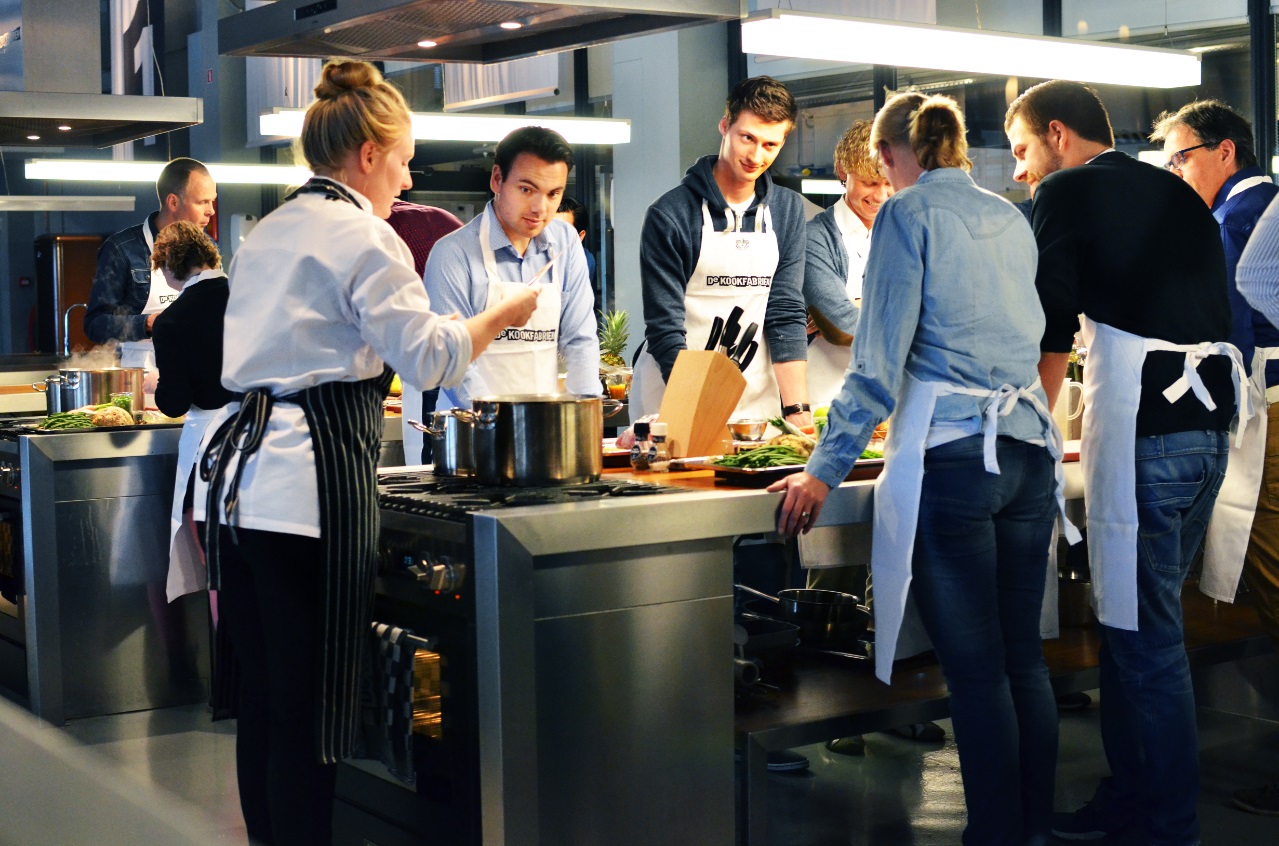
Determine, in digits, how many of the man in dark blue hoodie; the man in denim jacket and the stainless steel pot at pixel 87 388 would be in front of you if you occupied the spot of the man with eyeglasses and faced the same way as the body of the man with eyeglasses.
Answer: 3

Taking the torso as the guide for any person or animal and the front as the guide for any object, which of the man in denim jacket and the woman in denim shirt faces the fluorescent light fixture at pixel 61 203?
the woman in denim shirt

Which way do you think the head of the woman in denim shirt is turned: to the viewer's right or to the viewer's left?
to the viewer's left

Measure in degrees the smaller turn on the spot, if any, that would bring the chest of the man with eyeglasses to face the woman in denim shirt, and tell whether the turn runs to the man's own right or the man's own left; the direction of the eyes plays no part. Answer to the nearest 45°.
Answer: approximately 45° to the man's own left

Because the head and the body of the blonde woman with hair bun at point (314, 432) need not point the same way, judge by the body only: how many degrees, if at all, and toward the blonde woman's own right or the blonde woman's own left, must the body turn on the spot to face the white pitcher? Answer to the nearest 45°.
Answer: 0° — they already face it

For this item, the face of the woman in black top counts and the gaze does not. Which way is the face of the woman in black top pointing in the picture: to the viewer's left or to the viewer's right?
to the viewer's left

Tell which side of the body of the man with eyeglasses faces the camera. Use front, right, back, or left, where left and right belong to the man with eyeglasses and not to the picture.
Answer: left

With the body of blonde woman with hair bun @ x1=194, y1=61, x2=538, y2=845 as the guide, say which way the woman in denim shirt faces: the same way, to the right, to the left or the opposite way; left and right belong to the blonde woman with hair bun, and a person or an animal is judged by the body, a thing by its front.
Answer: to the left

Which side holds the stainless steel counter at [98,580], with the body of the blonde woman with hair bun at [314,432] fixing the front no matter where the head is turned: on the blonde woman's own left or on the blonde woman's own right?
on the blonde woman's own left

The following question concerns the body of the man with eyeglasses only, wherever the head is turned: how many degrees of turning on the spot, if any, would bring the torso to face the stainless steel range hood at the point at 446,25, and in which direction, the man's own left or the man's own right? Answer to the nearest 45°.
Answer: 0° — they already face it

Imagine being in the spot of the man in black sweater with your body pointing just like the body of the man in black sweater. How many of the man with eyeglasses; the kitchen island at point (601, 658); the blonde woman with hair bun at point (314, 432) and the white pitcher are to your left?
2

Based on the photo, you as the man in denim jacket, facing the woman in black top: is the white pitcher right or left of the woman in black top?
left

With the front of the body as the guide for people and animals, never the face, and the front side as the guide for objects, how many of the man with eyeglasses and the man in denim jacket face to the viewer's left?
1
